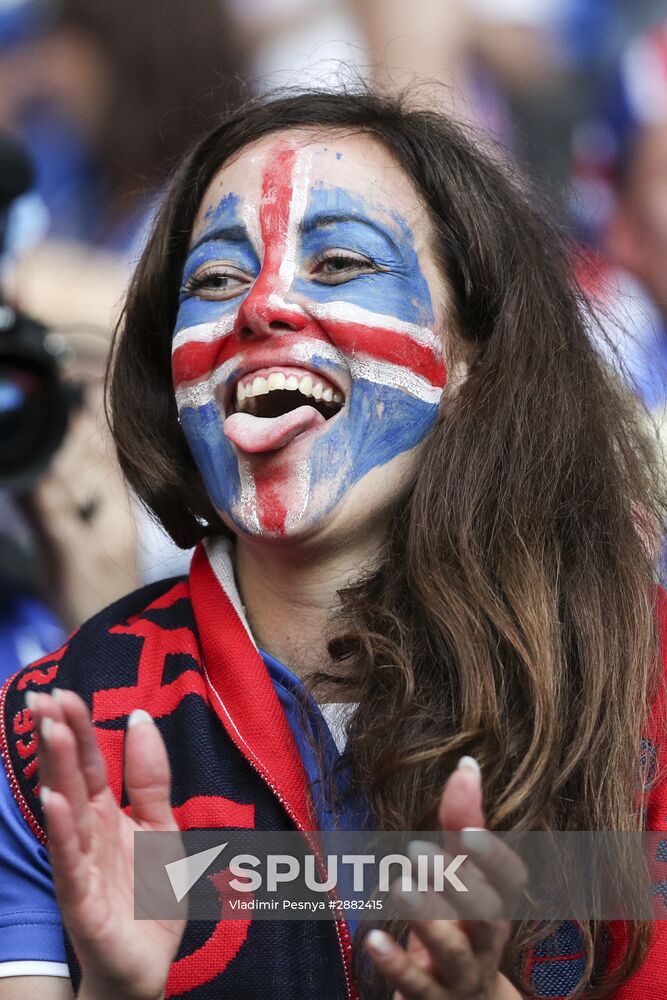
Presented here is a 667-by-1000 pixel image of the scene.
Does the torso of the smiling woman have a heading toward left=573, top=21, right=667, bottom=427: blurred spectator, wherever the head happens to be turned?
no

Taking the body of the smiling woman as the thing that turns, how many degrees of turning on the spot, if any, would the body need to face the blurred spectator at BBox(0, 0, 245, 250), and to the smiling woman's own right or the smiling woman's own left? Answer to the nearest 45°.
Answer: approximately 135° to the smiling woman's own right

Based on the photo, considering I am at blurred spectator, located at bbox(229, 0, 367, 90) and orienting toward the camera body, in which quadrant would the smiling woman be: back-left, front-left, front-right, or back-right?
front-left

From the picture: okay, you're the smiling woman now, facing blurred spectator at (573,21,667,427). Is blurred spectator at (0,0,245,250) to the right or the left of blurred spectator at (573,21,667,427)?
left

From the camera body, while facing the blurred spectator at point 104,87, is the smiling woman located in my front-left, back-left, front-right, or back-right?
back-right

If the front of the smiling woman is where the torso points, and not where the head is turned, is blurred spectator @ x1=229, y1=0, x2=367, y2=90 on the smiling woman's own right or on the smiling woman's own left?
on the smiling woman's own right

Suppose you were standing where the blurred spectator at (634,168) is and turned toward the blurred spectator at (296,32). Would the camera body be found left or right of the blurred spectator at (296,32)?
left

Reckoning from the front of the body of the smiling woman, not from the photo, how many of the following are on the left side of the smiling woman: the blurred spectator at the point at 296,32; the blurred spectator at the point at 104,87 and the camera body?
0

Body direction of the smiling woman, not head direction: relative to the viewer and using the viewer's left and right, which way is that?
facing the viewer and to the left of the viewer
